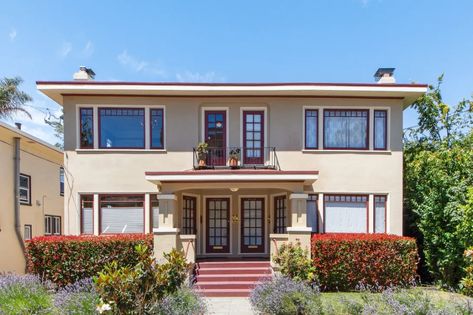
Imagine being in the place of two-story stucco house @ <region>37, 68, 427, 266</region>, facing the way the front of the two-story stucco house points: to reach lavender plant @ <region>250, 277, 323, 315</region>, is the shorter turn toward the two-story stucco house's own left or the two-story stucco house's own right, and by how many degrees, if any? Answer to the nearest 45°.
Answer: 0° — it already faces it

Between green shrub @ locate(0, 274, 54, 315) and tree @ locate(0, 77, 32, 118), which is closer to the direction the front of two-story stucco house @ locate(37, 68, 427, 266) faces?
the green shrub

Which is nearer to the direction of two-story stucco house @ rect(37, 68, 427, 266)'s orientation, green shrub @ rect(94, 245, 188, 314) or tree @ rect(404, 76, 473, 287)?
the green shrub

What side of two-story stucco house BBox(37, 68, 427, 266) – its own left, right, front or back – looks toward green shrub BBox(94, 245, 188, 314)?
front

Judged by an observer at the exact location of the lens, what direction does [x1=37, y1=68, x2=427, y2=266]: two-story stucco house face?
facing the viewer
